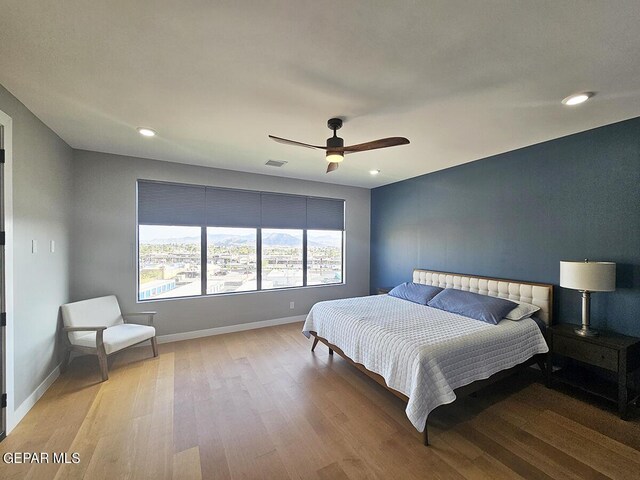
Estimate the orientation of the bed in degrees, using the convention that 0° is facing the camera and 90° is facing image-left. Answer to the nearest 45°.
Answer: approximately 45°

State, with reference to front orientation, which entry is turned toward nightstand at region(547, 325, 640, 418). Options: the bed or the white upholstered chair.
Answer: the white upholstered chair

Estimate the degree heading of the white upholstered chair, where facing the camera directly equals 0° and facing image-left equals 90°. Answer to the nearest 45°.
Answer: approximately 315°

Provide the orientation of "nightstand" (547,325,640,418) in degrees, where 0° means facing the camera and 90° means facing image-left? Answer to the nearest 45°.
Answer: approximately 45°

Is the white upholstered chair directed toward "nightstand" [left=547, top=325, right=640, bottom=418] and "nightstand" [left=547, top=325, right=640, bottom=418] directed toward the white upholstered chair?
yes

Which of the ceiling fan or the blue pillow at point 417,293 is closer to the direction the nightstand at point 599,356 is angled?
the ceiling fan

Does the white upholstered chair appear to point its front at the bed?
yes

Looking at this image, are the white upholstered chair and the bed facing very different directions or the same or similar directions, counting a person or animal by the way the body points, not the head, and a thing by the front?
very different directions

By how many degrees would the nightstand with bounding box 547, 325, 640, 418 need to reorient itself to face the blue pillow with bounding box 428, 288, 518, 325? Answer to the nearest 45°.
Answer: approximately 45° to its right

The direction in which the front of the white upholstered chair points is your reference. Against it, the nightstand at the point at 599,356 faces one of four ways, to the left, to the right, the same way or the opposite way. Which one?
the opposite way

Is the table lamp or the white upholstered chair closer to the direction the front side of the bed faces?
the white upholstered chair

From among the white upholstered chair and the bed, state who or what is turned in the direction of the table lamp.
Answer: the white upholstered chair
